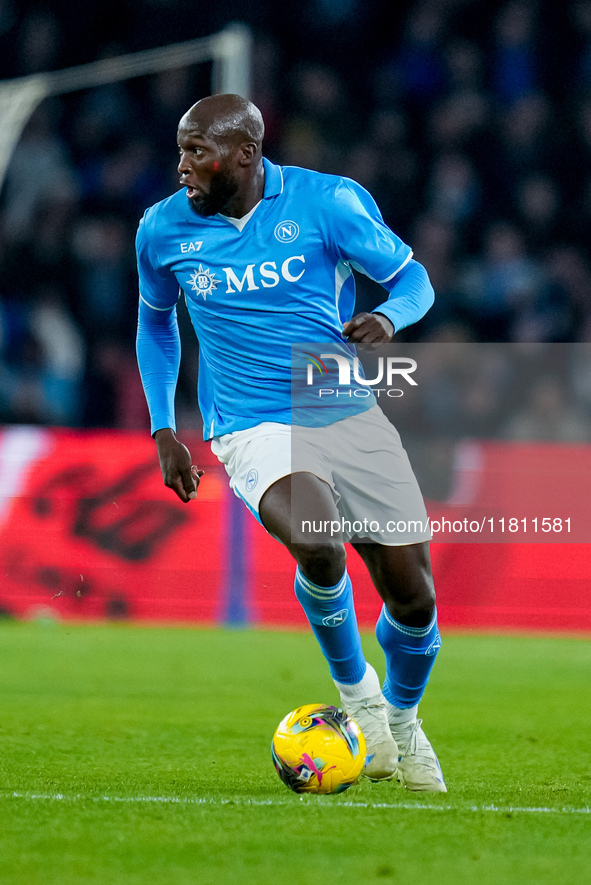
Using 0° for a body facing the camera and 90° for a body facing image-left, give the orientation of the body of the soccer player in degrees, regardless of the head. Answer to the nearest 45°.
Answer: approximately 45°

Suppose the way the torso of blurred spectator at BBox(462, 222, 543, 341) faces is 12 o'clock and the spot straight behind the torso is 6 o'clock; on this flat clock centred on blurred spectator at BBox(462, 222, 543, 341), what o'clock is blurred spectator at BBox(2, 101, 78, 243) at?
blurred spectator at BBox(2, 101, 78, 243) is roughly at 3 o'clock from blurred spectator at BBox(462, 222, 543, 341).

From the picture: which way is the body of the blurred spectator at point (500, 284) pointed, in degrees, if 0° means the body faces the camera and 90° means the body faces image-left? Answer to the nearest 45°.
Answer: approximately 0°

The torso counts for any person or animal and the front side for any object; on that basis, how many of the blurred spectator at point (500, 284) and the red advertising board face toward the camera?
2

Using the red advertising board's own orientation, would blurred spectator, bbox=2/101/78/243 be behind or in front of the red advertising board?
behind

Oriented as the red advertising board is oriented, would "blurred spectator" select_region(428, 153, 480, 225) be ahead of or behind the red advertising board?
behind

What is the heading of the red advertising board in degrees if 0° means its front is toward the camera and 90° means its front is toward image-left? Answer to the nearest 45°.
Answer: approximately 0°

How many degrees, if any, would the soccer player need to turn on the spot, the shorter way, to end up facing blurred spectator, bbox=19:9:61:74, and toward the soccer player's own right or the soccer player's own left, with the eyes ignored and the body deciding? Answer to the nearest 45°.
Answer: approximately 135° to the soccer player's own right
